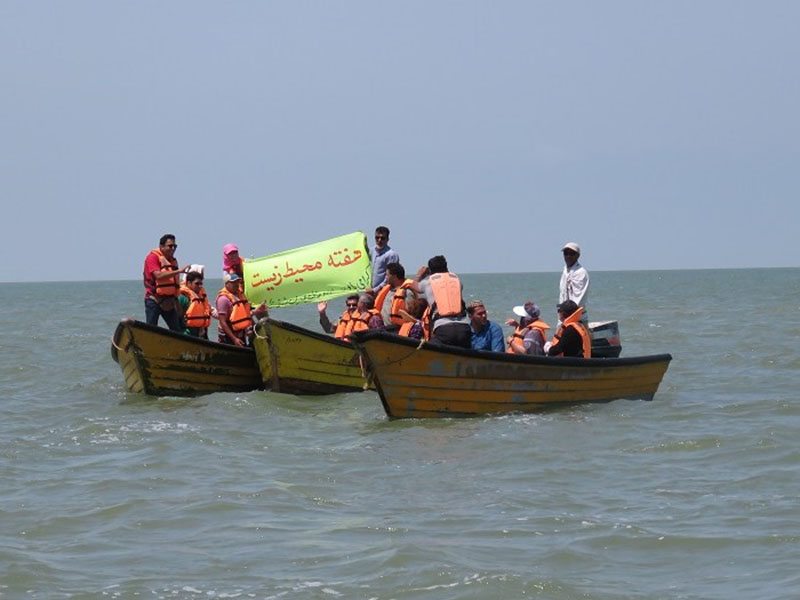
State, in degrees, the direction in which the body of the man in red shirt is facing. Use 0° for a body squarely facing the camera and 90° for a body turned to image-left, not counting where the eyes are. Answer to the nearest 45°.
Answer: approximately 315°

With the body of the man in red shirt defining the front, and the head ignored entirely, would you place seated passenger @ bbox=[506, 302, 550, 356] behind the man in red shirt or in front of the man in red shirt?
in front

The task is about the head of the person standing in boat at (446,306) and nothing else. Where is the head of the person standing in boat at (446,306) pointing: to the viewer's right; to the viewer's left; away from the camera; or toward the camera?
away from the camera

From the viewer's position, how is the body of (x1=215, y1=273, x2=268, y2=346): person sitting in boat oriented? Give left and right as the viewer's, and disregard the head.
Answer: facing the viewer and to the right of the viewer

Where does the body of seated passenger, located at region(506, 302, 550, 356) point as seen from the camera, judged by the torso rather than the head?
to the viewer's left

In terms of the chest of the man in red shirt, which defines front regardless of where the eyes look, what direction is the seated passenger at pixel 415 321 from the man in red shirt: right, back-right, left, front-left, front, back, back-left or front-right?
front

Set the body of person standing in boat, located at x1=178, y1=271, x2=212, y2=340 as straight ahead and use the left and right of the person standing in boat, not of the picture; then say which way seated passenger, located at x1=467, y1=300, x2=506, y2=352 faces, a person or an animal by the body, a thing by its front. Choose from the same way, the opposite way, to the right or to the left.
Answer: to the right

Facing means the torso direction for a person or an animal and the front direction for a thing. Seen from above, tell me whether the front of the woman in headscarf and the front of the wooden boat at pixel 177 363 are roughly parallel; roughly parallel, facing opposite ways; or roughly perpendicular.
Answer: roughly perpendicular

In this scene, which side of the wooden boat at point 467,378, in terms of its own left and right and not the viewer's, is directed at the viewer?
left

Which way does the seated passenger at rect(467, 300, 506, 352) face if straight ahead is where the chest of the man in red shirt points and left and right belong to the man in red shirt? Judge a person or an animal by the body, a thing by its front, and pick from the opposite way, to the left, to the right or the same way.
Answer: to the right

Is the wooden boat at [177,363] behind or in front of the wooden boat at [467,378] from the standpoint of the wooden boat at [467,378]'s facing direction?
in front
